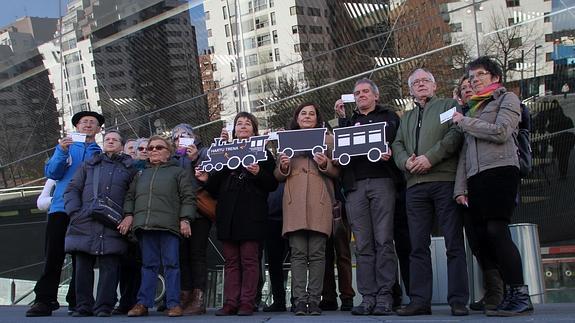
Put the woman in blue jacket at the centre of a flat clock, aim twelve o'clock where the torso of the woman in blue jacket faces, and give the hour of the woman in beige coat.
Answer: The woman in beige coat is roughly at 10 o'clock from the woman in blue jacket.

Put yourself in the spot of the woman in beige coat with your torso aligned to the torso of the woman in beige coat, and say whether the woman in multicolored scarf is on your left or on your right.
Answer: on your left

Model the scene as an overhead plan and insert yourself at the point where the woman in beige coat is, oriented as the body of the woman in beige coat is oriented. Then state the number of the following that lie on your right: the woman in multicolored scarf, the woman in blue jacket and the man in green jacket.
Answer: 1

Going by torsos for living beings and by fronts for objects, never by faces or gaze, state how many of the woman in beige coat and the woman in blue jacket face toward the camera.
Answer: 2

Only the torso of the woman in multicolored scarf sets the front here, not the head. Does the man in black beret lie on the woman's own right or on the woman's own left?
on the woman's own right

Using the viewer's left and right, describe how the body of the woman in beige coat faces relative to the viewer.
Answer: facing the viewer
